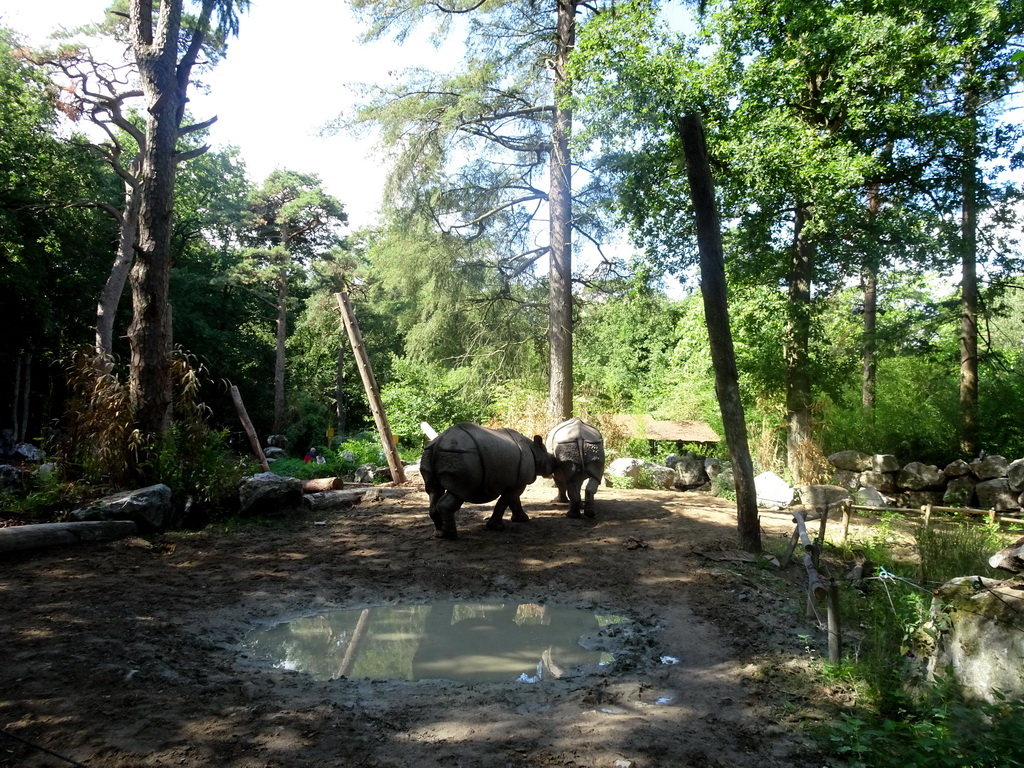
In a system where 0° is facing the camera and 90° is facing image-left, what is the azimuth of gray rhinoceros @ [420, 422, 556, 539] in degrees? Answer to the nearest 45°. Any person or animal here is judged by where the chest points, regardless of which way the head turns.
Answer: approximately 225°

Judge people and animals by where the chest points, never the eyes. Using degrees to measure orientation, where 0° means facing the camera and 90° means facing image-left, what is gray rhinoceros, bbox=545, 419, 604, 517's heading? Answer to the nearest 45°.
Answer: approximately 180°

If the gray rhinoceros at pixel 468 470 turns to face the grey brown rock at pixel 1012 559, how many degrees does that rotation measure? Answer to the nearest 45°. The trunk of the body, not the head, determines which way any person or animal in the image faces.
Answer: approximately 90° to its right

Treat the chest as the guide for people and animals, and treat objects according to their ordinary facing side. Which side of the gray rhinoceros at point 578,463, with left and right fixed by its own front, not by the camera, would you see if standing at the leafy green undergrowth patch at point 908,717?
back

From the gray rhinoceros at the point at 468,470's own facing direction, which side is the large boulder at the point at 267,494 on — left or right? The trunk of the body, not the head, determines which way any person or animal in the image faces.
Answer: on its left

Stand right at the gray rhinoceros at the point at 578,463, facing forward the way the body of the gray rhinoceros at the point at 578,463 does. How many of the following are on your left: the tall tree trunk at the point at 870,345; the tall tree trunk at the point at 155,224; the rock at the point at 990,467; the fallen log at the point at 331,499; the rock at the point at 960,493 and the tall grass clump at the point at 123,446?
3

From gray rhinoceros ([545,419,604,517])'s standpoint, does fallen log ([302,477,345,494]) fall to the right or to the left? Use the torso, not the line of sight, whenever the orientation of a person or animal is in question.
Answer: on its left

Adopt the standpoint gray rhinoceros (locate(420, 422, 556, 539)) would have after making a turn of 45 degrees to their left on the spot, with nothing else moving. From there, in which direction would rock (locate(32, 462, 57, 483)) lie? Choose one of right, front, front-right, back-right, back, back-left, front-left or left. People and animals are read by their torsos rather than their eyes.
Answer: left

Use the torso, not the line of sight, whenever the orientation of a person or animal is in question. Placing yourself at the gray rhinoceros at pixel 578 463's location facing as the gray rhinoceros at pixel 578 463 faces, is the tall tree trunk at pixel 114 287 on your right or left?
on your left

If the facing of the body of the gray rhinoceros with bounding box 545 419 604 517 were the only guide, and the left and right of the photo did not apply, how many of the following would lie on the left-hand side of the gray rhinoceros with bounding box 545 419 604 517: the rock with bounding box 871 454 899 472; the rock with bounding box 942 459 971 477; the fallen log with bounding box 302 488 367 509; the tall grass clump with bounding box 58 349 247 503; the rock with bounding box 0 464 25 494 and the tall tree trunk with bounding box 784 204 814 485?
3
